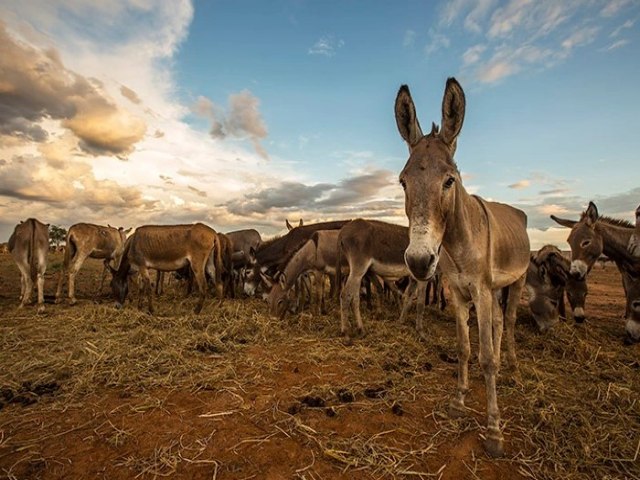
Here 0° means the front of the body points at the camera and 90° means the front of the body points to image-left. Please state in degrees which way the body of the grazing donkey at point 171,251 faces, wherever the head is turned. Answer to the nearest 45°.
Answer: approximately 90°

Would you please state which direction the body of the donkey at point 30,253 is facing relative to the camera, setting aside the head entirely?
away from the camera

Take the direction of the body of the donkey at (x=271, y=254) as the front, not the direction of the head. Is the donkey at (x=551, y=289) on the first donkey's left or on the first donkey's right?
on the first donkey's left

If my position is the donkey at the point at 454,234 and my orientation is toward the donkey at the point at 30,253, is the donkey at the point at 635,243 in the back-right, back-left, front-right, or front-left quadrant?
back-right

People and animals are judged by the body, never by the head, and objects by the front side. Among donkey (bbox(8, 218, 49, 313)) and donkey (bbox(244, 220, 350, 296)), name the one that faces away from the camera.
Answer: donkey (bbox(8, 218, 49, 313))

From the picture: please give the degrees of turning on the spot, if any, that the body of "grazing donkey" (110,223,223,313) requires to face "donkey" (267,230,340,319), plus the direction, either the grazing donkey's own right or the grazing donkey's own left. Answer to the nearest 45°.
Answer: approximately 135° to the grazing donkey's own left

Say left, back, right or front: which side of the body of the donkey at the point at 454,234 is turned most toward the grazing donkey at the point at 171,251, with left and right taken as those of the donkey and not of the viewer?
right

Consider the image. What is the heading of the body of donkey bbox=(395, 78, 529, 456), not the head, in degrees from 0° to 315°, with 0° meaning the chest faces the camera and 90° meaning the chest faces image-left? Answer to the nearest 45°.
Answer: approximately 45°

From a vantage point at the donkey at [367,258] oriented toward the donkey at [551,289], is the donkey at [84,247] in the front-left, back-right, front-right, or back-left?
back-left

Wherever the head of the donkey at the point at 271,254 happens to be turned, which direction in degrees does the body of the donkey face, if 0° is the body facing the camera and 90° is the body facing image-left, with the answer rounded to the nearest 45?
approximately 45°
